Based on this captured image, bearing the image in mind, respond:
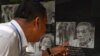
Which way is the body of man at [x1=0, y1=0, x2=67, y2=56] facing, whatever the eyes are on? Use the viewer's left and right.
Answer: facing away from the viewer and to the right of the viewer

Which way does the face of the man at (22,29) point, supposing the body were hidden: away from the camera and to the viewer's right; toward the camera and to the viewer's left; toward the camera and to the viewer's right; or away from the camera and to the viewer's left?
away from the camera and to the viewer's right
